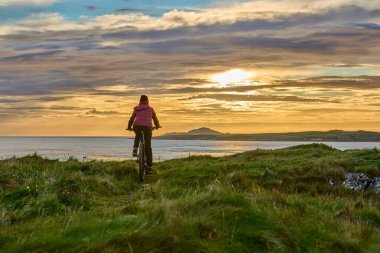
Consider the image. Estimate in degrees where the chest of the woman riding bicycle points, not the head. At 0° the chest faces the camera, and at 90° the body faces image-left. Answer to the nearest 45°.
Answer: approximately 180°
